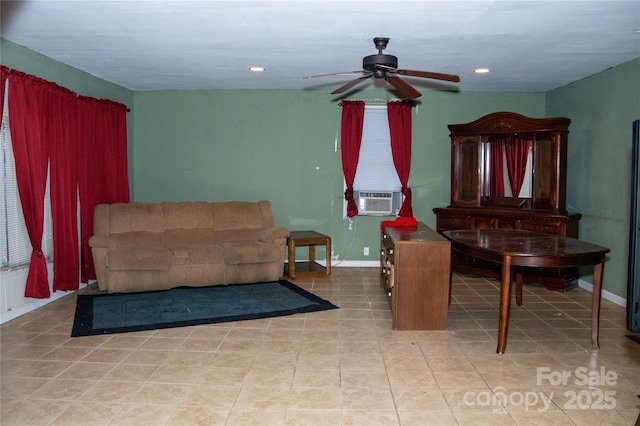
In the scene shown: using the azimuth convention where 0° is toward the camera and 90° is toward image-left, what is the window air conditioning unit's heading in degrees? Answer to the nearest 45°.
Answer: approximately 0°

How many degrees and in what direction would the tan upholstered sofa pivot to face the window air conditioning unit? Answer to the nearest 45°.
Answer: approximately 90° to its left

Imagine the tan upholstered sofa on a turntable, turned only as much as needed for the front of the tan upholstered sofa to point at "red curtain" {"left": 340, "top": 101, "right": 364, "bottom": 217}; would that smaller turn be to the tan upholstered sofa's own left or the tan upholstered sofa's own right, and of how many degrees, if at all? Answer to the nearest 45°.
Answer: approximately 90° to the tan upholstered sofa's own left

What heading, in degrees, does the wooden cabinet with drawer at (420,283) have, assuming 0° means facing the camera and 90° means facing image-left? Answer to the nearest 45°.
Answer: approximately 90°

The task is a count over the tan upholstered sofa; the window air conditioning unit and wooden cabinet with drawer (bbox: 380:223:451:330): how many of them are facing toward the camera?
2

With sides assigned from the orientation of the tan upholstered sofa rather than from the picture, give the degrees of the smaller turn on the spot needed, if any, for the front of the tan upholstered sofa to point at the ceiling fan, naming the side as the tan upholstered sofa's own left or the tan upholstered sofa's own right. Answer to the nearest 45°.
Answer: approximately 45° to the tan upholstered sofa's own left

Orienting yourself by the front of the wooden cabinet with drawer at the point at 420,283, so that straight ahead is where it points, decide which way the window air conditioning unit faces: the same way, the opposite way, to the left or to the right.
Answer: to the left

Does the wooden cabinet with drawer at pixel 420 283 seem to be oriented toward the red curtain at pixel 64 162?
yes
